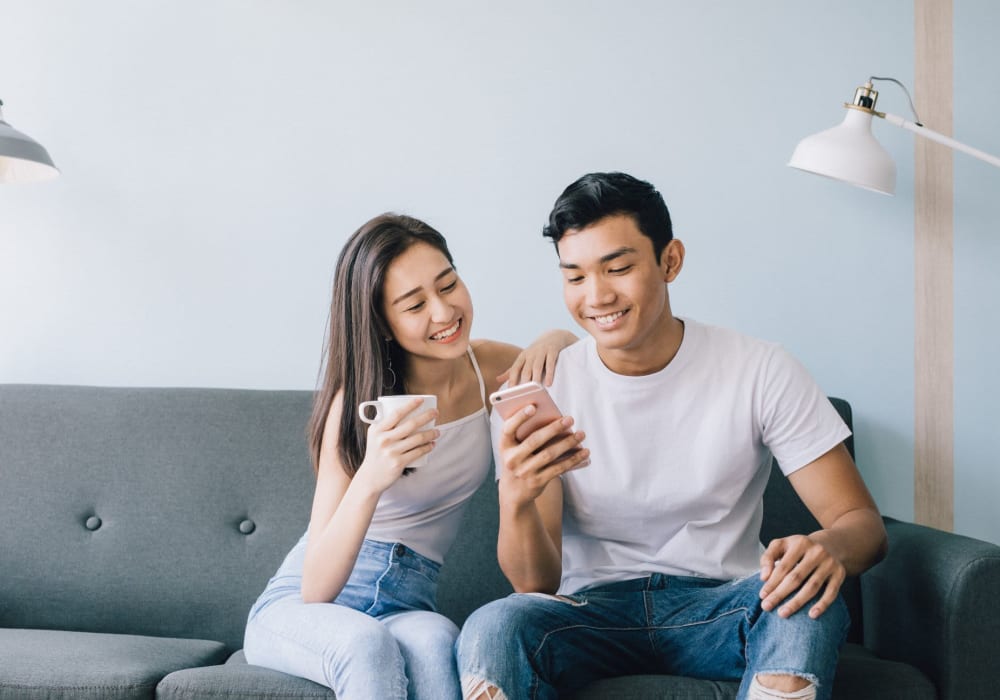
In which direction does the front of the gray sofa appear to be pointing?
toward the camera

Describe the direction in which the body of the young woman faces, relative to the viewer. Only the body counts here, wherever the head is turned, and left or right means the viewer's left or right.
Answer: facing the viewer and to the right of the viewer

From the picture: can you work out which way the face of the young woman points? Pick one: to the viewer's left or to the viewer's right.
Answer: to the viewer's right
